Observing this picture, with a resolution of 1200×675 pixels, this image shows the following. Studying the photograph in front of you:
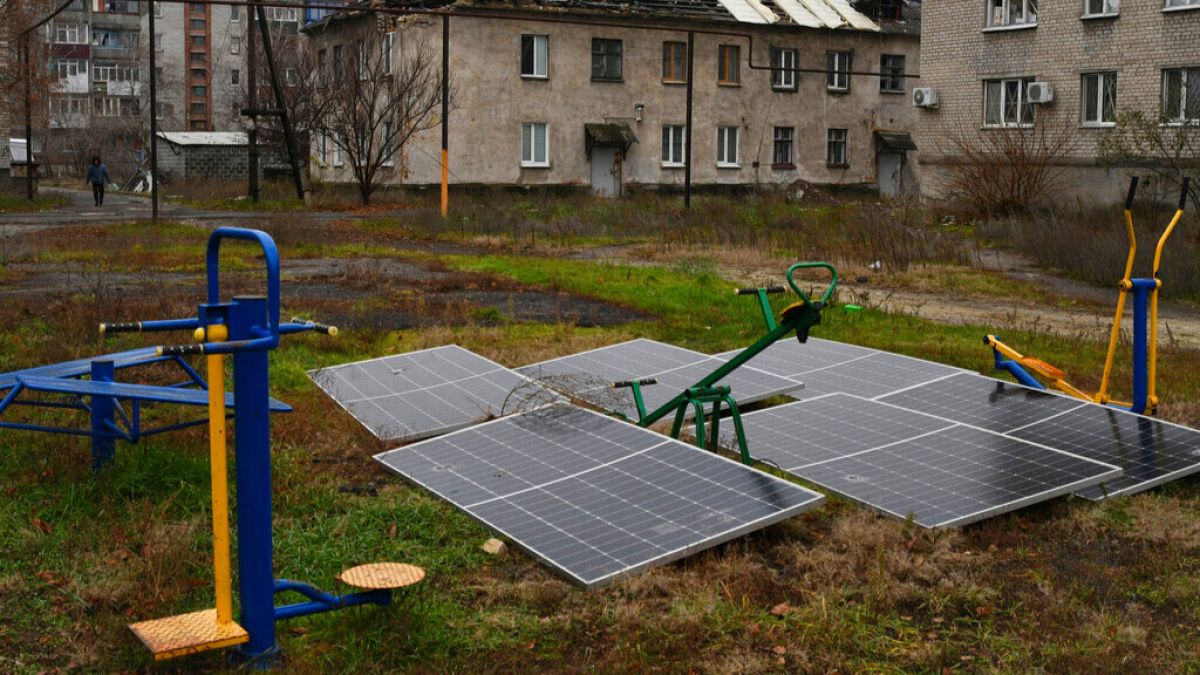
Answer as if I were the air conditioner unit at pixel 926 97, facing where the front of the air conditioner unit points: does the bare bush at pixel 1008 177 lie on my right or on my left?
on my left

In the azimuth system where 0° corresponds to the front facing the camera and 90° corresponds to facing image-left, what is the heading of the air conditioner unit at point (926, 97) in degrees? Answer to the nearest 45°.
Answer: approximately 45°

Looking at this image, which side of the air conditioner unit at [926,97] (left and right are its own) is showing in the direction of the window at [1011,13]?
left

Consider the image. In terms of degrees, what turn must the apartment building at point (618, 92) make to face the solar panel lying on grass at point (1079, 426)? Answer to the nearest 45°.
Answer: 0° — it already faces it

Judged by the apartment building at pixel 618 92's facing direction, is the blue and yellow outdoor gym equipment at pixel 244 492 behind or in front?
in front

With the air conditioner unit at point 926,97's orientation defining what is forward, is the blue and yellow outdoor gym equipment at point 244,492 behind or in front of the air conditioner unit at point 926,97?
in front

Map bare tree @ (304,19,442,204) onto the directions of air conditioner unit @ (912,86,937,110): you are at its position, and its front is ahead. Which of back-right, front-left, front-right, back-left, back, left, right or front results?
front-right

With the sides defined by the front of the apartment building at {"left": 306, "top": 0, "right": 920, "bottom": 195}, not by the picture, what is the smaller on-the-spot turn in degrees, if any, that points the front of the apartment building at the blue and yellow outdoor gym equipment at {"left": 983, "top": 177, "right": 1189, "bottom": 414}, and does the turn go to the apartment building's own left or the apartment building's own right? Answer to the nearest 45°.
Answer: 0° — it already faces it

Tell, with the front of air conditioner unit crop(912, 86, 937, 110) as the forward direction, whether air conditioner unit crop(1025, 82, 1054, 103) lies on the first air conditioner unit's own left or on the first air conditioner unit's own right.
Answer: on the first air conditioner unit's own left

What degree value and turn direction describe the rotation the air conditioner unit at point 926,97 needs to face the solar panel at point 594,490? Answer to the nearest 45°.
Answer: approximately 45° to its left

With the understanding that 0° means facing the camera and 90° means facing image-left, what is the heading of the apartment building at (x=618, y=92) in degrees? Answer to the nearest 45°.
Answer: approximately 0°

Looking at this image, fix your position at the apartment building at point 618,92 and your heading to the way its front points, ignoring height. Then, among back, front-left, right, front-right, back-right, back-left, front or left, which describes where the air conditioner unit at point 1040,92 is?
front-left
